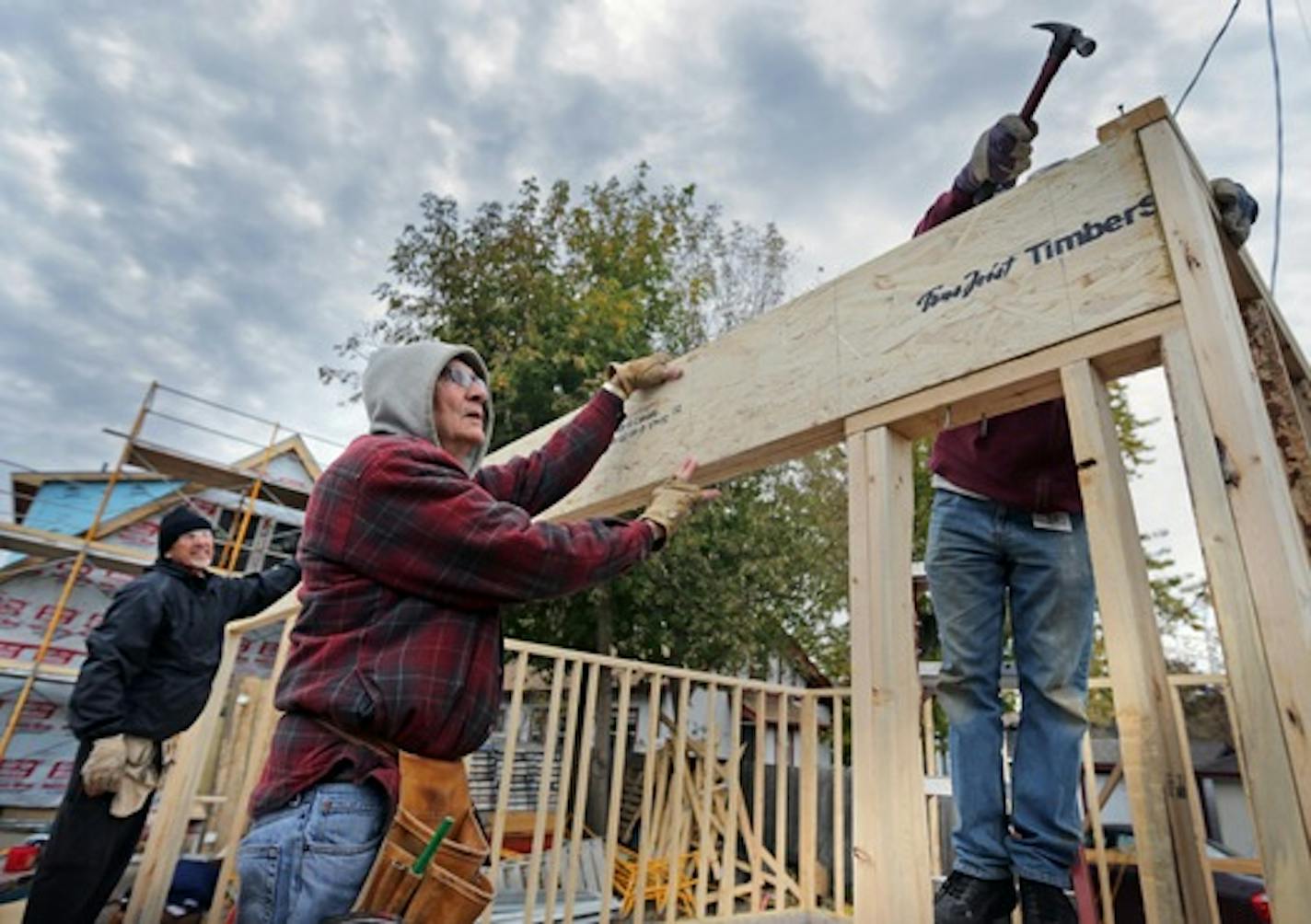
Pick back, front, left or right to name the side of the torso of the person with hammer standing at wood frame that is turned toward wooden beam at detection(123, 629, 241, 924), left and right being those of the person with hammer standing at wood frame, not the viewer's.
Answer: right

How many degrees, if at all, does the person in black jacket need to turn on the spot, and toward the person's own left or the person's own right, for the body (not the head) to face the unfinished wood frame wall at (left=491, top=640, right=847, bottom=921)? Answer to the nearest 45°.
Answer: approximately 45° to the person's own left

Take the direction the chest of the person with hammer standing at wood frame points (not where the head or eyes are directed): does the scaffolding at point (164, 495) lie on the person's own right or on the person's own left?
on the person's own right

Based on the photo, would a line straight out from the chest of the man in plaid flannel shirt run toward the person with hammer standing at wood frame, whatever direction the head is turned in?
yes

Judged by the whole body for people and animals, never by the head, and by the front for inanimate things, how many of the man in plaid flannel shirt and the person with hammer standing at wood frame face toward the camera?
1

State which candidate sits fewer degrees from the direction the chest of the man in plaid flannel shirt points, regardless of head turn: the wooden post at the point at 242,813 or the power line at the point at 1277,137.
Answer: the power line

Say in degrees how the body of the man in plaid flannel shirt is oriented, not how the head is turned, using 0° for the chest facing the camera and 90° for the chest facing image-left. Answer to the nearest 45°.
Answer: approximately 270°

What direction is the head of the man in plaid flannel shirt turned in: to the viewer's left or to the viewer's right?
to the viewer's right

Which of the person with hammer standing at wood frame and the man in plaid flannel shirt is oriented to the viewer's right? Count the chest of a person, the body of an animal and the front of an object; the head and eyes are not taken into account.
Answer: the man in plaid flannel shirt
